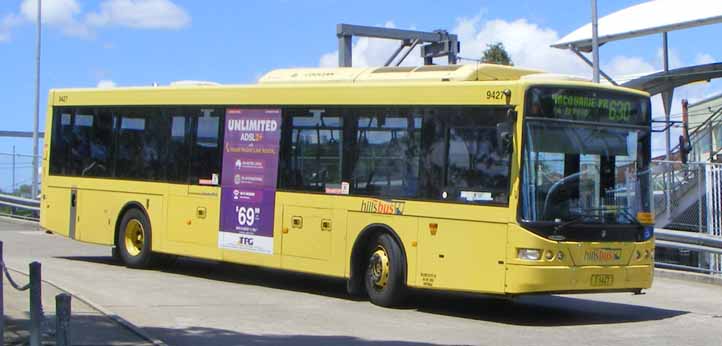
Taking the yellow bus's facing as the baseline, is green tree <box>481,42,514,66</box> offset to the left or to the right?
on its left

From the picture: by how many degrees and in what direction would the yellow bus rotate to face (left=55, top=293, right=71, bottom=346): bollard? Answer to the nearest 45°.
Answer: approximately 90° to its right

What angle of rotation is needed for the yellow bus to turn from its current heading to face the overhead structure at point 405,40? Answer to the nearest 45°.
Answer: approximately 135° to its left

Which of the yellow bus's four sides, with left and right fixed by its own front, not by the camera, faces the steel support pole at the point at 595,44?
left

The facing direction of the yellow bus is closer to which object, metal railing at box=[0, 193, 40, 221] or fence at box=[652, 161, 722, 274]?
the fence

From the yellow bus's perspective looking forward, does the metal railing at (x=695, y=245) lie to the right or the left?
on its left

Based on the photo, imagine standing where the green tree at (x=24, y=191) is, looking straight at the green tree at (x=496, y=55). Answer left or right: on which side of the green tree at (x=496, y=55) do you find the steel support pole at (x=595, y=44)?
right

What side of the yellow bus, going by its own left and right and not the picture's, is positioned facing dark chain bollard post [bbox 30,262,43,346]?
right

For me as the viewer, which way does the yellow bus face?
facing the viewer and to the right of the viewer
